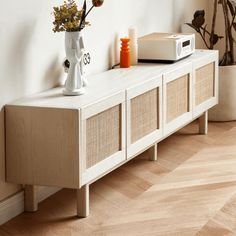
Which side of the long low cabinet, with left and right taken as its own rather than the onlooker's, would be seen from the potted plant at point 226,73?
left

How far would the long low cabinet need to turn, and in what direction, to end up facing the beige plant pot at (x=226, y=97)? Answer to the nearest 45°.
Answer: approximately 90° to its left
